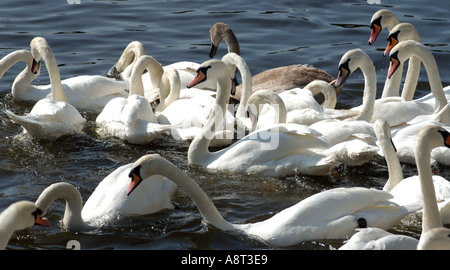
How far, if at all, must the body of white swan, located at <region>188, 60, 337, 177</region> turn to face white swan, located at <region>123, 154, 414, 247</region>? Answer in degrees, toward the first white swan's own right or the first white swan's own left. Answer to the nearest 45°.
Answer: approximately 90° to the first white swan's own left

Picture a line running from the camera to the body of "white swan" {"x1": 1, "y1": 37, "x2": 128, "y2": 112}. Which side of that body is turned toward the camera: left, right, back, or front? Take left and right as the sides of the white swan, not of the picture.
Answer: left

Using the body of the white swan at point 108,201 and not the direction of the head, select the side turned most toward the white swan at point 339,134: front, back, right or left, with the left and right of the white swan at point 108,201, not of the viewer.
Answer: back

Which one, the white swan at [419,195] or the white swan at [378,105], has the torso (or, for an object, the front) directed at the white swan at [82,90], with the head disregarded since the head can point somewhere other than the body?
the white swan at [378,105]

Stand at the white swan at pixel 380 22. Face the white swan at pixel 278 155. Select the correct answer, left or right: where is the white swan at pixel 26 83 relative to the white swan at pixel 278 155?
right

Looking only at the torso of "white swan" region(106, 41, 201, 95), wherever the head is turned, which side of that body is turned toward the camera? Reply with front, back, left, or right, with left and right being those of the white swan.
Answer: left

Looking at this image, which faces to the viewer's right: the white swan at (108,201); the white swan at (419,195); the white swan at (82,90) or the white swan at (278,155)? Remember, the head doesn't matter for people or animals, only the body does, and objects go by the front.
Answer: the white swan at (419,195)

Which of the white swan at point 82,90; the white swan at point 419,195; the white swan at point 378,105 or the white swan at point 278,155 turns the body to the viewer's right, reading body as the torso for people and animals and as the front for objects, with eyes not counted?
the white swan at point 419,195

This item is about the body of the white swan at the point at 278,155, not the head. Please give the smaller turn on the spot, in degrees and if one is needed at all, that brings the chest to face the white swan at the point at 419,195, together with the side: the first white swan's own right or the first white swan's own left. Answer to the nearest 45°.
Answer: approximately 135° to the first white swan's own left

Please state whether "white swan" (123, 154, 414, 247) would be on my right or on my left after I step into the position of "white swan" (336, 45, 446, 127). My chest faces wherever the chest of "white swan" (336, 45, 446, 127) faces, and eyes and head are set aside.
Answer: on my left
